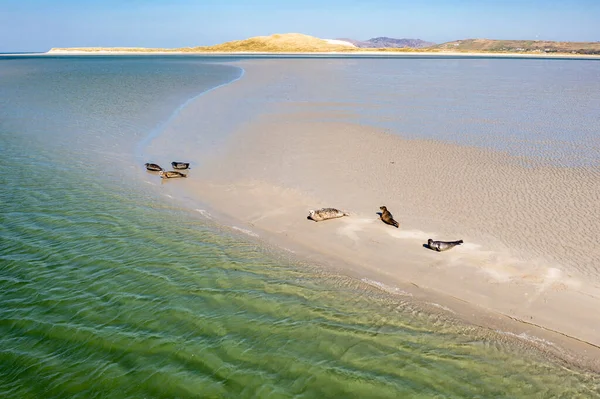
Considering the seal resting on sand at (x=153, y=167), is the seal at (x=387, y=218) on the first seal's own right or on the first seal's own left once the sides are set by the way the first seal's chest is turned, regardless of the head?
on the first seal's own left

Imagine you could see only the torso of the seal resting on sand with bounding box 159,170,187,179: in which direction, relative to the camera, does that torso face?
to the viewer's left

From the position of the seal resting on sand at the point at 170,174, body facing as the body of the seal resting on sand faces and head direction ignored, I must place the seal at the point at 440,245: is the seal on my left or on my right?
on my left

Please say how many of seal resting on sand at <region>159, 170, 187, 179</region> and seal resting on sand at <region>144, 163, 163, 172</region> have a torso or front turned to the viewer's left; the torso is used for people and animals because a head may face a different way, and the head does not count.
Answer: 2

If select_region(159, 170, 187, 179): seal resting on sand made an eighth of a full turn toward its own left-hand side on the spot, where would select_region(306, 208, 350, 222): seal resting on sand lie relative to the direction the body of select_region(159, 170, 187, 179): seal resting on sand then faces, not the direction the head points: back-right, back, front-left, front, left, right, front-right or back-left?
left

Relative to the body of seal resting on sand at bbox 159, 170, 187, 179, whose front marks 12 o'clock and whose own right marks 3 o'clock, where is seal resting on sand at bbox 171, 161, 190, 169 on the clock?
seal resting on sand at bbox 171, 161, 190, 169 is roughly at 4 o'clock from seal resting on sand at bbox 159, 170, 187, 179.

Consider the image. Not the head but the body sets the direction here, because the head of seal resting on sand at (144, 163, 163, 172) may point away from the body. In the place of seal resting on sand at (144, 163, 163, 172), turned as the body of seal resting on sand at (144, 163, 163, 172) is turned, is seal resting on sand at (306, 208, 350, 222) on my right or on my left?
on my left

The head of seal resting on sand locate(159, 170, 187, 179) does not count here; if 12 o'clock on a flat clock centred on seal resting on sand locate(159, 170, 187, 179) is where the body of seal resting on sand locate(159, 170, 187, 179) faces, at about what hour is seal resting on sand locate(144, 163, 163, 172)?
seal resting on sand locate(144, 163, 163, 172) is roughly at 2 o'clock from seal resting on sand locate(159, 170, 187, 179).

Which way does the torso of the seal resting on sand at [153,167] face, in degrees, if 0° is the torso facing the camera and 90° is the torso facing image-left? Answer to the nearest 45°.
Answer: approximately 90°

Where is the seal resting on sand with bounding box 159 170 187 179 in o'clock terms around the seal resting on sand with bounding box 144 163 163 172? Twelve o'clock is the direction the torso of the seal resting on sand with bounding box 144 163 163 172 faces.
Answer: the seal resting on sand with bounding box 159 170 187 179 is roughly at 8 o'clock from the seal resting on sand with bounding box 144 163 163 172.

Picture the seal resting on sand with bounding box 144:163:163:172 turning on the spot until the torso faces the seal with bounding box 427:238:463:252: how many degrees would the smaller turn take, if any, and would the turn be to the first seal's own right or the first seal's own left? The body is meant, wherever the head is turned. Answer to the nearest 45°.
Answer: approximately 135° to the first seal's own left

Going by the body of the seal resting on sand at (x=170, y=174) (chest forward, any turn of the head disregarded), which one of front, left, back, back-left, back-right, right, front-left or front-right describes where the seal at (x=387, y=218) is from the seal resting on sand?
back-left
